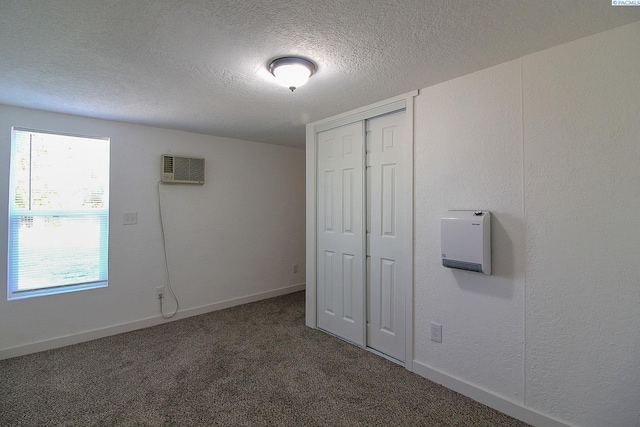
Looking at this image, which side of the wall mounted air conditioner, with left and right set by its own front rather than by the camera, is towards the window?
right

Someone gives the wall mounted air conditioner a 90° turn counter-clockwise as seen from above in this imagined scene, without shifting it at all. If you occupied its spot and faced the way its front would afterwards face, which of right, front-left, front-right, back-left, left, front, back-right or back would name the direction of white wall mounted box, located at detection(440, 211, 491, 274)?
front-right

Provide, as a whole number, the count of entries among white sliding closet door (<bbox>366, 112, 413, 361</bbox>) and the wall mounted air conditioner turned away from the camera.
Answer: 0

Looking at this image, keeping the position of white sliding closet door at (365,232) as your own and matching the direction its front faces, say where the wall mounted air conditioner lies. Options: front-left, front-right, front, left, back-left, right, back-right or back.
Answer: front-right

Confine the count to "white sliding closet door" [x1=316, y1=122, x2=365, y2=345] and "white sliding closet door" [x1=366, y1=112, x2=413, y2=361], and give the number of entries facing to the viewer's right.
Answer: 0

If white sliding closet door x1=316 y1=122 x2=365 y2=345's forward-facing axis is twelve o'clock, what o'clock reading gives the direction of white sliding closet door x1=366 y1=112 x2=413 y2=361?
white sliding closet door x1=366 y1=112 x2=413 y2=361 is roughly at 9 o'clock from white sliding closet door x1=316 y1=122 x2=365 y2=345.

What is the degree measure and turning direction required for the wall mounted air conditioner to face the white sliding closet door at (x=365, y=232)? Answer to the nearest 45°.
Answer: approximately 45° to its left

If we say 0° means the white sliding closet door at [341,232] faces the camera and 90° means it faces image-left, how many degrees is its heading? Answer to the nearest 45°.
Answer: approximately 45°

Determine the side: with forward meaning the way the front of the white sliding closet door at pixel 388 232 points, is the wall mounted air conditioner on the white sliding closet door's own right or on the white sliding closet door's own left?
on the white sliding closet door's own right

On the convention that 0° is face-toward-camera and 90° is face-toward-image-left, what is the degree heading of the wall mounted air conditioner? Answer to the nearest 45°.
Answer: approximately 0°

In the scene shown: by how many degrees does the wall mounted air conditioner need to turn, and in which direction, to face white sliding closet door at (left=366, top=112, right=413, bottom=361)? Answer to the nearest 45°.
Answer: approximately 45° to its left

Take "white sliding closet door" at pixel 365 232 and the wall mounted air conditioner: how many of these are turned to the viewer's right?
0

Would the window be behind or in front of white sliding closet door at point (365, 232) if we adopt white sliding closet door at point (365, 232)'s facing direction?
in front

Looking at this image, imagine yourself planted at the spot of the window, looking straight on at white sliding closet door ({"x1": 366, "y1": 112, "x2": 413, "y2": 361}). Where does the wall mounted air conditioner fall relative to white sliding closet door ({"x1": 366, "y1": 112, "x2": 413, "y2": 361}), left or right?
left

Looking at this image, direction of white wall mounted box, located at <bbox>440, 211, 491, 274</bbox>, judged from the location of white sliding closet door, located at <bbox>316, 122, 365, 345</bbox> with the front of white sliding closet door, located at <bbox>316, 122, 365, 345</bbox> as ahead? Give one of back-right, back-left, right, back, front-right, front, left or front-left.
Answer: left

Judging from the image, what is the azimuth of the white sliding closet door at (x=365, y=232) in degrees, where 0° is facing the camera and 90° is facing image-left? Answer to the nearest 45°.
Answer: approximately 45°

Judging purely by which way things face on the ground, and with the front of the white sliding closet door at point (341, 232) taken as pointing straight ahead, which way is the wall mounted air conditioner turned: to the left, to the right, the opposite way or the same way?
to the left
